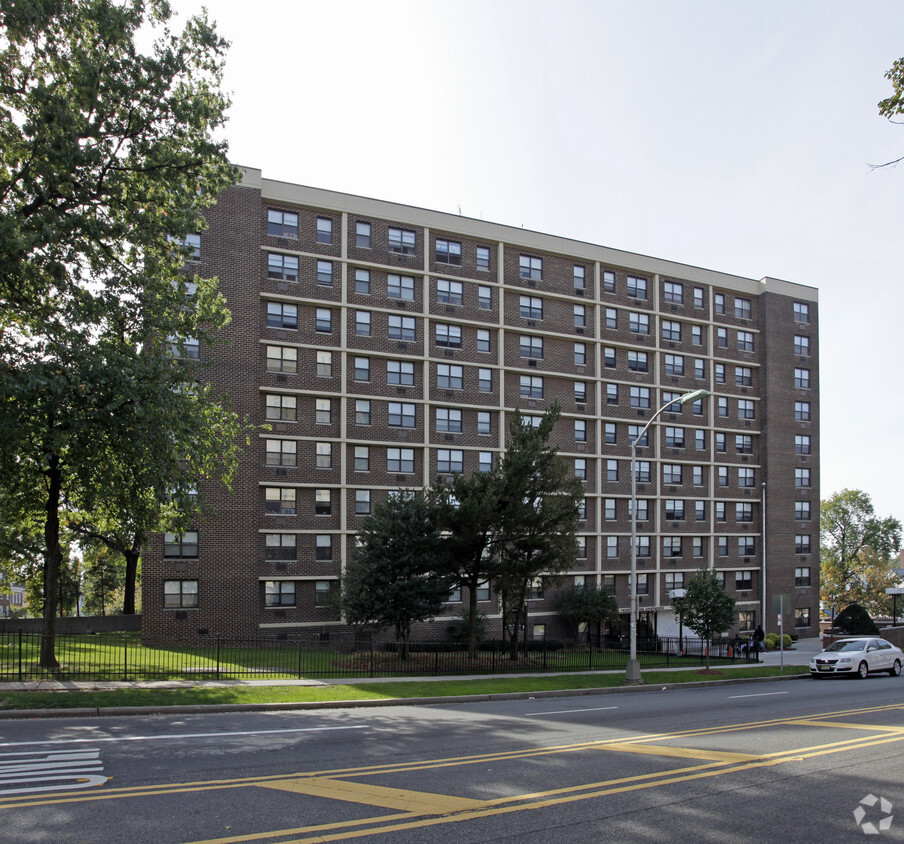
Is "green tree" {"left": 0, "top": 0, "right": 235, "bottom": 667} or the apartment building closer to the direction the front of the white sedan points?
the green tree

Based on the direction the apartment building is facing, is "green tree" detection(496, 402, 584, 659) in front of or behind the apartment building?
in front

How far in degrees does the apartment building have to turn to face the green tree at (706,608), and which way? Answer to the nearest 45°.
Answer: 0° — it already faces it

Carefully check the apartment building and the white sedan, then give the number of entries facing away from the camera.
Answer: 0

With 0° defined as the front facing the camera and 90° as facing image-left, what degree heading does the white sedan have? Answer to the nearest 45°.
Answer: approximately 45°

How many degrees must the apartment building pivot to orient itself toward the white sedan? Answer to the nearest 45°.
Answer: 0° — it already faces it

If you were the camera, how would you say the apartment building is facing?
facing the viewer and to the right of the viewer
